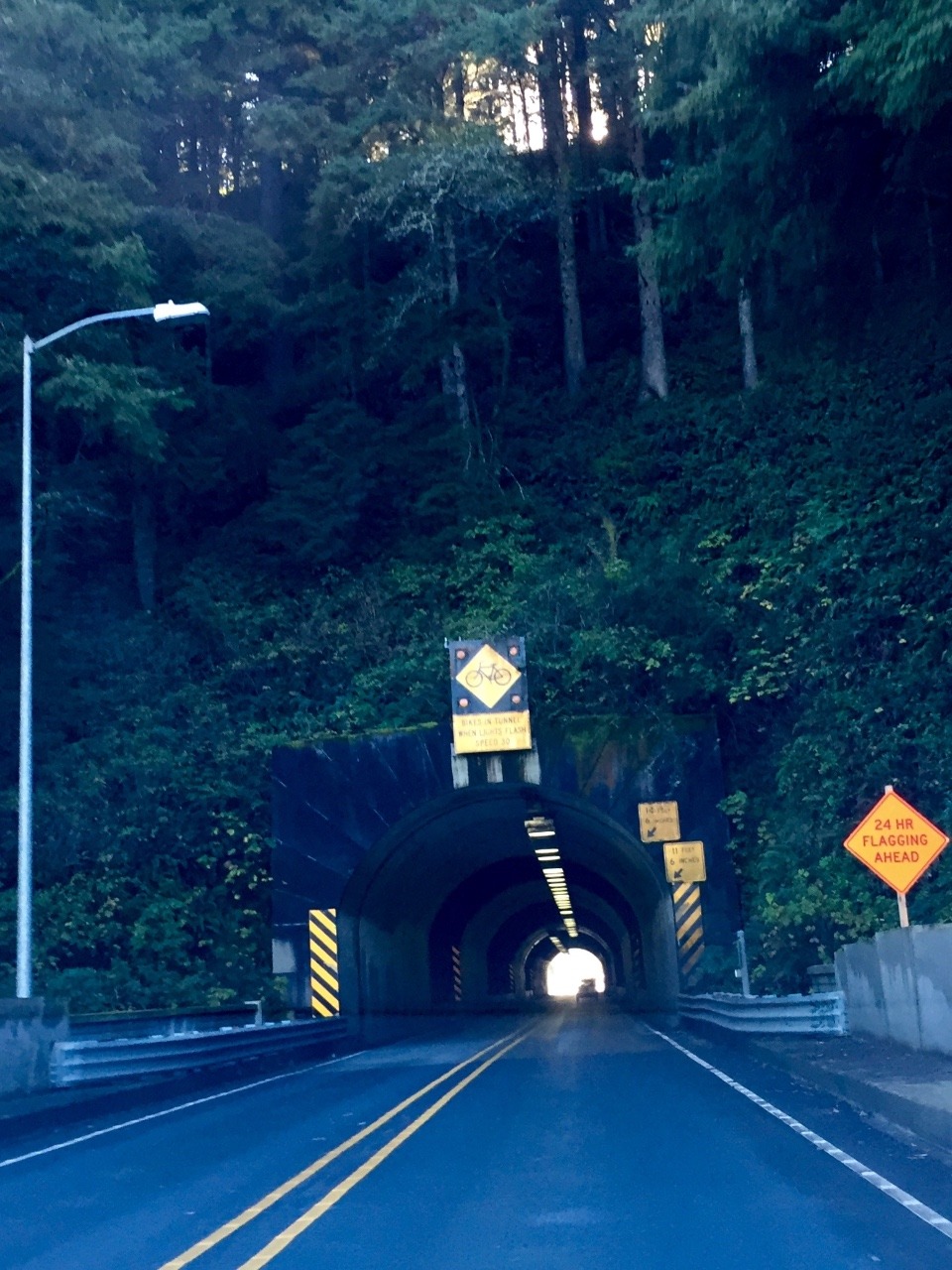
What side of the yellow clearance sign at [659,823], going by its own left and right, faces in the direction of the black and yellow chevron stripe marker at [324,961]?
right

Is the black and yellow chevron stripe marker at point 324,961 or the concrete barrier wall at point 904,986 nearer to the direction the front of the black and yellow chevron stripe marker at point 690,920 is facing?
the concrete barrier wall

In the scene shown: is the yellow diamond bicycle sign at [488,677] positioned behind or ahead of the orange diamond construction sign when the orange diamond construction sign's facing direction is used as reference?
behind

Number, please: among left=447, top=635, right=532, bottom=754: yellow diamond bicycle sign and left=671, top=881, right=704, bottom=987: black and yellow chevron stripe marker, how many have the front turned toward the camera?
2

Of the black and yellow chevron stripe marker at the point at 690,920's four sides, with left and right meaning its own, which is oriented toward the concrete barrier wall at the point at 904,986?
front

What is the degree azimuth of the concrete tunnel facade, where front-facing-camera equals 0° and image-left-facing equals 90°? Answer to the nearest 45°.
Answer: approximately 0°

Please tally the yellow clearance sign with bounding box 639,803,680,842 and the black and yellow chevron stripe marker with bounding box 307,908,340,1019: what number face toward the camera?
2

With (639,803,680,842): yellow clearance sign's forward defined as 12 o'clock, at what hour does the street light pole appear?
The street light pole is roughly at 1 o'clock from the yellow clearance sign.

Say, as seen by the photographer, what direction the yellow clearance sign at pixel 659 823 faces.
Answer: facing the viewer
